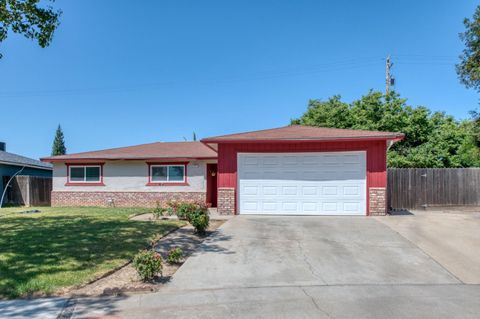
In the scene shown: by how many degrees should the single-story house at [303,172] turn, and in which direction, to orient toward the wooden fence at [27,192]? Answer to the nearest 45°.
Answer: approximately 135° to its right

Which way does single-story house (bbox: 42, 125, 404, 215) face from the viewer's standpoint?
toward the camera

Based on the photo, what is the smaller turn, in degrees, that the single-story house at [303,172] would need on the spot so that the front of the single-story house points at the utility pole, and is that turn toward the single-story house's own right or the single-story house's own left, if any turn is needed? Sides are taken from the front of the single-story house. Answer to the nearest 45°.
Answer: approximately 135° to the single-story house's own left

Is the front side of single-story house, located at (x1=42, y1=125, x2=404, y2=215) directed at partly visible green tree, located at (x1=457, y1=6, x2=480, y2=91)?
no

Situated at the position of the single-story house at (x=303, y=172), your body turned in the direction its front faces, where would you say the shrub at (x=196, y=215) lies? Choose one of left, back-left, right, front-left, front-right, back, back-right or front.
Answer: front-right

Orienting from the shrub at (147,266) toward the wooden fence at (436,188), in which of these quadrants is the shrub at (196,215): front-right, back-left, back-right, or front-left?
front-left

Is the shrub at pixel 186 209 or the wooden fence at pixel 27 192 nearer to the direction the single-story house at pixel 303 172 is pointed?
the shrub

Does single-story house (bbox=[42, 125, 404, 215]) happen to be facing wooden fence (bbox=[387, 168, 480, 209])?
no

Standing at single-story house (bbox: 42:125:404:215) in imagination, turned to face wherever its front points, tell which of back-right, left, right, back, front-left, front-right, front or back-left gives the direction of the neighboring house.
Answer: back-right

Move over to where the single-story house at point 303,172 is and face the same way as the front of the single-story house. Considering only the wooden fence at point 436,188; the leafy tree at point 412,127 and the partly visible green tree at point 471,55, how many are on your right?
0

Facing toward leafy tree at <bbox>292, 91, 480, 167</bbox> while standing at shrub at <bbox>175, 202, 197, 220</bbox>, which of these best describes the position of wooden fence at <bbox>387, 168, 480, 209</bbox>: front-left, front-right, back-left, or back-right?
front-right

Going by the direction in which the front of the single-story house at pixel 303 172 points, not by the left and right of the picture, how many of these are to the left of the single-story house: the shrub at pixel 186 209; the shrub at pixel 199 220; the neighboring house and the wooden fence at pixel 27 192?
0

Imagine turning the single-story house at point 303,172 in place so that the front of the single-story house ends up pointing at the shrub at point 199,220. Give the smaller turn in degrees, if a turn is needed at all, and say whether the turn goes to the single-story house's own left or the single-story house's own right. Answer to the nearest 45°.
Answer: approximately 45° to the single-story house's own right

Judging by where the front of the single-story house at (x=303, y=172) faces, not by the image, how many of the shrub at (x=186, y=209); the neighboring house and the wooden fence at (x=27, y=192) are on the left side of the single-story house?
0

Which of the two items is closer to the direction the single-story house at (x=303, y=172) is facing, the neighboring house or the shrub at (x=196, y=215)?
the shrub
